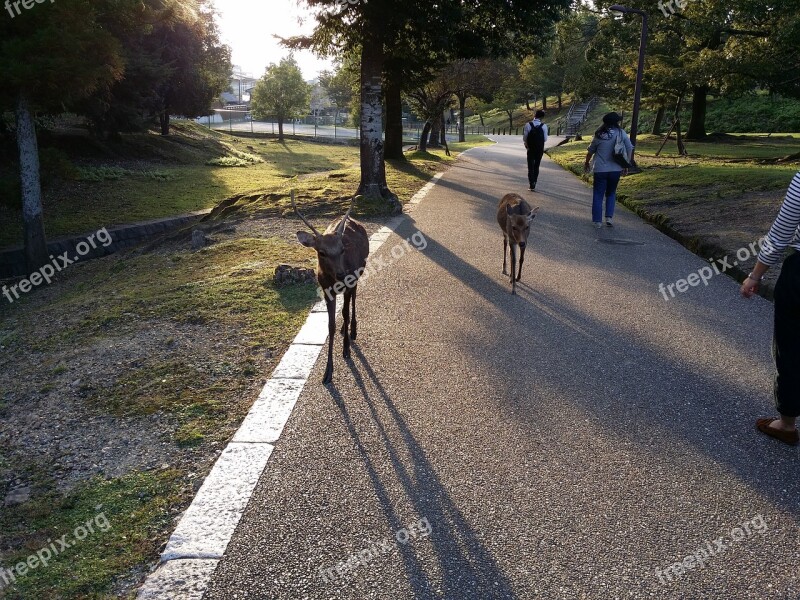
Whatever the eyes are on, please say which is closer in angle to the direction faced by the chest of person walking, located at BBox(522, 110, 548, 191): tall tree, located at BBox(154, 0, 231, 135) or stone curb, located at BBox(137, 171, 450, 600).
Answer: the tall tree

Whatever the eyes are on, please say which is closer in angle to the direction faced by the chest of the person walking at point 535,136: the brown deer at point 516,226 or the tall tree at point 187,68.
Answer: the tall tree

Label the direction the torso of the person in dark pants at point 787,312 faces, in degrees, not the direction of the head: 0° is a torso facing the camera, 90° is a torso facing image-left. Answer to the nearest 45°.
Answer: approximately 135°

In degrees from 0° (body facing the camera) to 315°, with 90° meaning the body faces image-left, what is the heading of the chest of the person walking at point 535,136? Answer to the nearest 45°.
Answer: approximately 180°

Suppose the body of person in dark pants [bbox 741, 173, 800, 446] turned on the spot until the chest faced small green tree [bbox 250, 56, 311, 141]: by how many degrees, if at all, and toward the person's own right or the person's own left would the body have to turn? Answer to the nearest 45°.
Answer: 0° — they already face it

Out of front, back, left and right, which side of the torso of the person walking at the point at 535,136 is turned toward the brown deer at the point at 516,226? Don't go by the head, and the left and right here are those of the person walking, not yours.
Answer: back

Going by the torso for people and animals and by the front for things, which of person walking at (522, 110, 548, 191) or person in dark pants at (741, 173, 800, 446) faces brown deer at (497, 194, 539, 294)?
the person in dark pants

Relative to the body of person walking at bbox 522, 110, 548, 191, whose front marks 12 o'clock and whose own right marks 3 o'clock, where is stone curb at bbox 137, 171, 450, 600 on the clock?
The stone curb is roughly at 6 o'clock from the person walking.

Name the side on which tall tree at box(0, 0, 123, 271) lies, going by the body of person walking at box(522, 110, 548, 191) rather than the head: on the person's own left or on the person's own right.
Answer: on the person's own left
